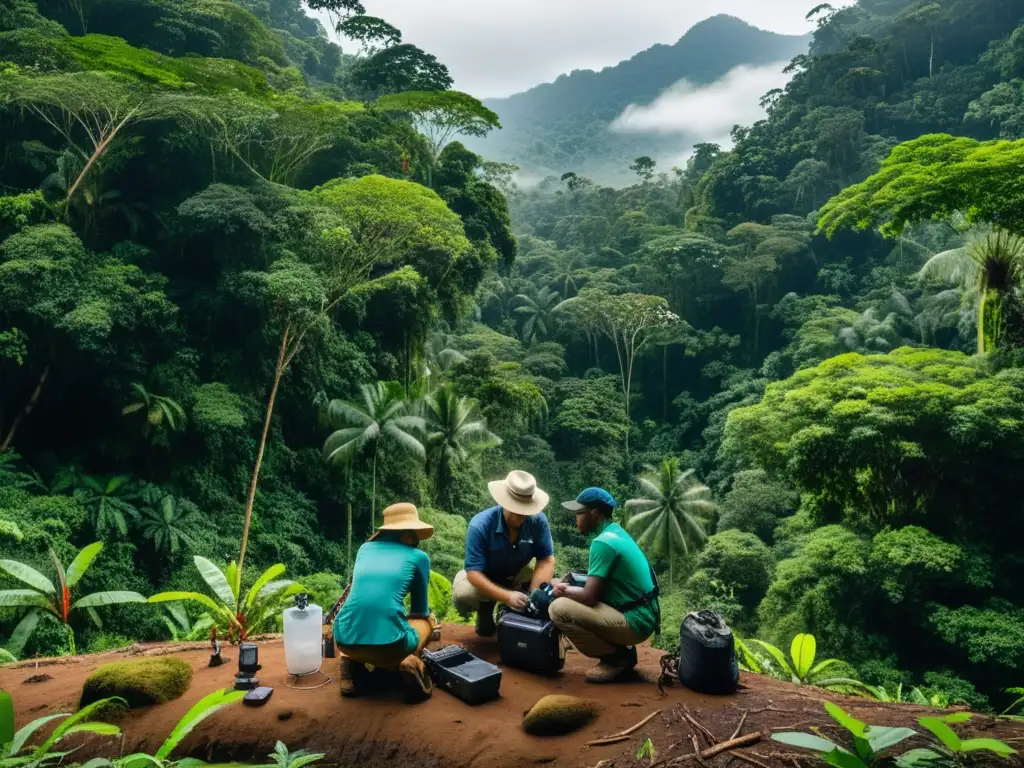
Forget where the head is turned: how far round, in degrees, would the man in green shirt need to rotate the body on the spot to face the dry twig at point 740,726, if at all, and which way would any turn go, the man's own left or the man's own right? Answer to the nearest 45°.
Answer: approximately 135° to the man's own left

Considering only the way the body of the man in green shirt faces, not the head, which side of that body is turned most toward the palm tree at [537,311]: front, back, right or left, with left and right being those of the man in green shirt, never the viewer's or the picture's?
right

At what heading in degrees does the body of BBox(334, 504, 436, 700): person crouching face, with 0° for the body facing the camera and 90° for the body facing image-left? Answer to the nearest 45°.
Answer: approximately 225°

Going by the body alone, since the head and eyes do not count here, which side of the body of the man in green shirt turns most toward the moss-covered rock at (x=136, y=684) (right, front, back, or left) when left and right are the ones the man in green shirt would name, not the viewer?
front

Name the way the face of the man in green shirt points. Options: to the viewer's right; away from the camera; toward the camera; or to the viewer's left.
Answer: to the viewer's left

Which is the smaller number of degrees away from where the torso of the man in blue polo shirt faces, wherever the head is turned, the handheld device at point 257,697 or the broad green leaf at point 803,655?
the handheld device

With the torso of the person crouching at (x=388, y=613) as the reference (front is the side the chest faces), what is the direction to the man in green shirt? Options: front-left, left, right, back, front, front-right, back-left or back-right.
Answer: front-right

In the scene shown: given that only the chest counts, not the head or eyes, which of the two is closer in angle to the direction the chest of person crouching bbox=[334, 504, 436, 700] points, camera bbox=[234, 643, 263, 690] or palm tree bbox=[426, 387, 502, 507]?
the palm tree

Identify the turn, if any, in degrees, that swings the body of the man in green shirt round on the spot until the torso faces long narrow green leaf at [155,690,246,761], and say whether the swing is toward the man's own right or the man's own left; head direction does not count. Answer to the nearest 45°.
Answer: approximately 45° to the man's own left

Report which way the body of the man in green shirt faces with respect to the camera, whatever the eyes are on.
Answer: to the viewer's left

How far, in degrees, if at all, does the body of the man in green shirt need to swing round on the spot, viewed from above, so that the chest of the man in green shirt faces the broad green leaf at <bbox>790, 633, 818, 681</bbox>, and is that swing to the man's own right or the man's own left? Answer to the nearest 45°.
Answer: approximately 135° to the man's own right

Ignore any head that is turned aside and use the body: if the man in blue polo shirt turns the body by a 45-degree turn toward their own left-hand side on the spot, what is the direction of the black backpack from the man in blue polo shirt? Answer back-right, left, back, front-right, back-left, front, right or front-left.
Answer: front

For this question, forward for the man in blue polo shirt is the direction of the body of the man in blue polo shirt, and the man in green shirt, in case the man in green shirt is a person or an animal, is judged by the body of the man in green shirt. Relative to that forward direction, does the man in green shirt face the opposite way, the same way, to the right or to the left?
to the right

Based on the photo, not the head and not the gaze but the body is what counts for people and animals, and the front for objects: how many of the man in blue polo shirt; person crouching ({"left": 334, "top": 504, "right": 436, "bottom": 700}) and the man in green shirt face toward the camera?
1

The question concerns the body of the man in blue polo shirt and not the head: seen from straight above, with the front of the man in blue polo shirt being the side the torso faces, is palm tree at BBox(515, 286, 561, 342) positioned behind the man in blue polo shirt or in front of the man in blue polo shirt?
behind

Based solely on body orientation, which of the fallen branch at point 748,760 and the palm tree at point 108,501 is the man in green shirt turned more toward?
the palm tree
